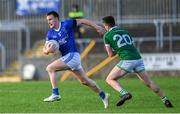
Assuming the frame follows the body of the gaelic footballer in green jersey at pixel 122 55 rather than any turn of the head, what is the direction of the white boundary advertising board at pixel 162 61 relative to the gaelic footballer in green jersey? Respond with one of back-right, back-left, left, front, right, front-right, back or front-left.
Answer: front-right

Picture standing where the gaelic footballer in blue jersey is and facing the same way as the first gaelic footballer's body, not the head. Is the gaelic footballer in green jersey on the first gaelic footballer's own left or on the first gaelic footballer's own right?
on the first gaelic footballer's own left

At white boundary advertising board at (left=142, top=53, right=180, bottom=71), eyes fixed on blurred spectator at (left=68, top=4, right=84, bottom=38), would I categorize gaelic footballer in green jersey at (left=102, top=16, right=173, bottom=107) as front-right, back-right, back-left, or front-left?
back-left

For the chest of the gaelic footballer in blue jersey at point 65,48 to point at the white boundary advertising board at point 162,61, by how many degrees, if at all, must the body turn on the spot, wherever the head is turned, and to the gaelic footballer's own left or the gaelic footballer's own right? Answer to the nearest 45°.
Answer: approximately 135° to the gaelic footballer's own right

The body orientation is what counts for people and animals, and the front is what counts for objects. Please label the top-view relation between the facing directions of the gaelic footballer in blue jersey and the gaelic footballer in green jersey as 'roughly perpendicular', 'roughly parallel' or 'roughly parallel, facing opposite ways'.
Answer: roughly perpendicular

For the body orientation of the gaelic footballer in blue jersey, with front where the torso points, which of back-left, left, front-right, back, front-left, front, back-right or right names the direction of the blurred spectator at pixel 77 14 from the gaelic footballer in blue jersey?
back-right

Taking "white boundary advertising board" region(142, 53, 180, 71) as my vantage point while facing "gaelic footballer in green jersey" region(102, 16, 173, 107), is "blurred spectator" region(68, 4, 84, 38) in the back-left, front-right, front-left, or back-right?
back-right

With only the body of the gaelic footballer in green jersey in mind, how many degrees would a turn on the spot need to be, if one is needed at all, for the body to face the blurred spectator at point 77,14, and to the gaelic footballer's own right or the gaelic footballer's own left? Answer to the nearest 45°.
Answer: approximately 45° to the gaelic footballer's own right

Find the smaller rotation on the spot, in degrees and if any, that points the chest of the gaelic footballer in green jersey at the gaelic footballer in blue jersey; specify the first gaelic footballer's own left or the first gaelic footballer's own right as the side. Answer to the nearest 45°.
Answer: approximately 45° to the first gaelic footballer's own left

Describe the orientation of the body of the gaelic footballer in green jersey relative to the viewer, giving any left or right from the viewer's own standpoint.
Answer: facing away from the viewer and to the left of the viewer
